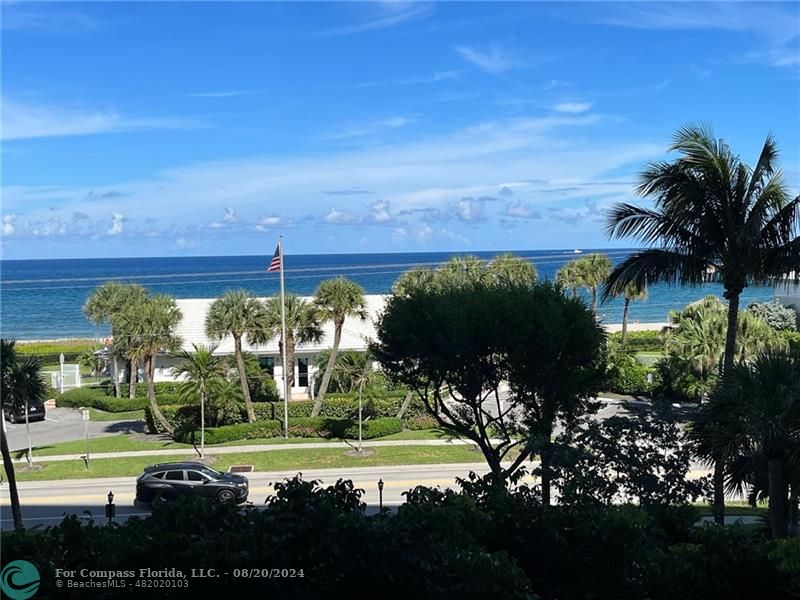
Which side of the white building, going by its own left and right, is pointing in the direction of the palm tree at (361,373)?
front

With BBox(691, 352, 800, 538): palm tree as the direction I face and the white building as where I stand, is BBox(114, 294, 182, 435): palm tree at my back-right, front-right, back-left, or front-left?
front-right

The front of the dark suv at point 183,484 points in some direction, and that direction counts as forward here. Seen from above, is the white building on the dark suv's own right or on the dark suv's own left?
on the dark suv's own left

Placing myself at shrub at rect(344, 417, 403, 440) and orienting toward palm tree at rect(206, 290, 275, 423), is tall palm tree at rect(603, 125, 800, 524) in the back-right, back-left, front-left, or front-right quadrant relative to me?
back-left

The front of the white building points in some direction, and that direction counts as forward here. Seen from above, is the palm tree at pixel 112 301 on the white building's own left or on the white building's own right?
on the white building's own right

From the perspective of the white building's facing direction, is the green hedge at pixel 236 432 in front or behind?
in front

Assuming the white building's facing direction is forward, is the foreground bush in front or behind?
in front

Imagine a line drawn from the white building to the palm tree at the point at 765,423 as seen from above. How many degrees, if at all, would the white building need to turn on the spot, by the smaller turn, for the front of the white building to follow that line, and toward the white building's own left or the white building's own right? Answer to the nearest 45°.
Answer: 0° — it already faces it

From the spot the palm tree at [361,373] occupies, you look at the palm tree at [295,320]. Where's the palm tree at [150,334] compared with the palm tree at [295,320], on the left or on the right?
left

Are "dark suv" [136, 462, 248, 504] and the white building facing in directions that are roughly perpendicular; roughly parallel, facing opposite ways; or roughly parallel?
roughly perpendicular

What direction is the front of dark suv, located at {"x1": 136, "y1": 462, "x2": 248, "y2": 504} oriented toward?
to the viewer's right

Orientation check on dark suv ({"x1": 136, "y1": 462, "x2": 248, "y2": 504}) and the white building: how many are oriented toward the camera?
1

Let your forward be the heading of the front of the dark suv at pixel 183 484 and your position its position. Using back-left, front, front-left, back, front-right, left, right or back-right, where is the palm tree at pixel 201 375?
left

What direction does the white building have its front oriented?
toward the camera

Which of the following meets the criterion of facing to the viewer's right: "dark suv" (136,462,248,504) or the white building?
the dark suv
